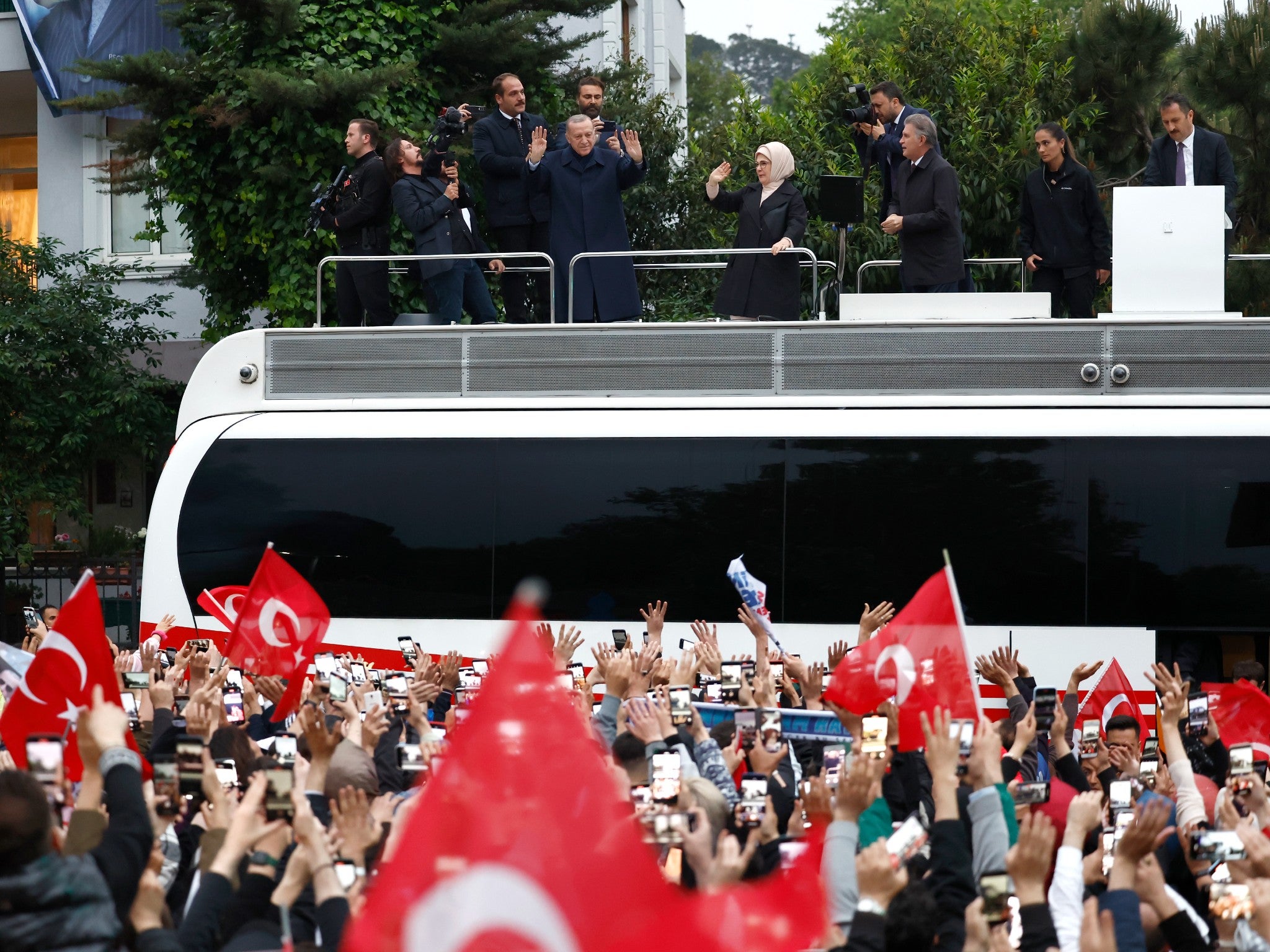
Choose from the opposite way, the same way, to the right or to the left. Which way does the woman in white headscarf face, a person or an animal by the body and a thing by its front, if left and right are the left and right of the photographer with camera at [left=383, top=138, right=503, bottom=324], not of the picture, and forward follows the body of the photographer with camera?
to the right

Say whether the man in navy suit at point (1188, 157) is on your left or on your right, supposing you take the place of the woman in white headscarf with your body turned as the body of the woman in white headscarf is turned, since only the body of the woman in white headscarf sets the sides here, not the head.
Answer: on your left

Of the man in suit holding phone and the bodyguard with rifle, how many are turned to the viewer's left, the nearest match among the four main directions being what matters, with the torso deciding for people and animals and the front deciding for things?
1

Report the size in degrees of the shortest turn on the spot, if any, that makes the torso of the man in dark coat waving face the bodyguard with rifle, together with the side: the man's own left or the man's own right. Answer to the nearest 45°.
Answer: approximately 90° to the man's own right

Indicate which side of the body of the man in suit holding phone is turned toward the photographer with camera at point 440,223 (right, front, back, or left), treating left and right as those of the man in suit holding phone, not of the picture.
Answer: right

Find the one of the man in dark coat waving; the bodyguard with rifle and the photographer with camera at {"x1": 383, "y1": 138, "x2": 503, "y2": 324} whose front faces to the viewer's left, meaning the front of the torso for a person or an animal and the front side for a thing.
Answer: the bodyguard with rifle

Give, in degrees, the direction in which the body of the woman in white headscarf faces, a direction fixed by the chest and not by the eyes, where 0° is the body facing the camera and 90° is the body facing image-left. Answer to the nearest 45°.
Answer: approximately 45°

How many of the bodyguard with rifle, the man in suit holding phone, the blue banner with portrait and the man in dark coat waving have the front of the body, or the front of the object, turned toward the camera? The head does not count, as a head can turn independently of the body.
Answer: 3

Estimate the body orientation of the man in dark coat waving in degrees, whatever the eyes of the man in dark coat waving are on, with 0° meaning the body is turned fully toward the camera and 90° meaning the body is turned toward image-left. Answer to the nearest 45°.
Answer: approximately 0°
